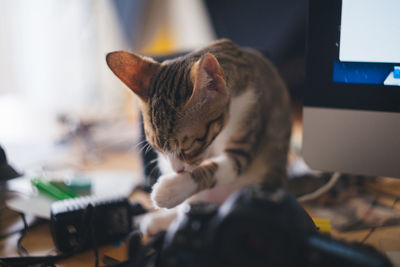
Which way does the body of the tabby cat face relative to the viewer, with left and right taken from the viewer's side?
facing the viewer and to the left of the viewer
